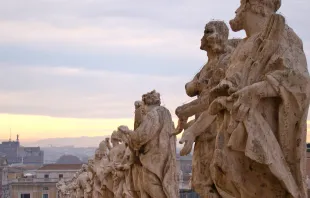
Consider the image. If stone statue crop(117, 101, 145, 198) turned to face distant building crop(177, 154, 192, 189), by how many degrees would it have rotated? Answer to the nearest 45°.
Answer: approximately 90° to its right

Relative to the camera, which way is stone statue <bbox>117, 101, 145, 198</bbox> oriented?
to the viewer's left

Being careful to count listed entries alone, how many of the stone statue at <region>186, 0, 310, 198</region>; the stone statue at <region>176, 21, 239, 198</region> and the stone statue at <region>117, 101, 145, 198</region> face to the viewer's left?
3

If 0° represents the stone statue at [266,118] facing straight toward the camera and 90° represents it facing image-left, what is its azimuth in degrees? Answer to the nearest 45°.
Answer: approximately 90°

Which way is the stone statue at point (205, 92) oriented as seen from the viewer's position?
to the viewer's left

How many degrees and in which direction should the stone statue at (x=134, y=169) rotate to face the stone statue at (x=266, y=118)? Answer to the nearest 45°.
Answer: approximately 90° to its left

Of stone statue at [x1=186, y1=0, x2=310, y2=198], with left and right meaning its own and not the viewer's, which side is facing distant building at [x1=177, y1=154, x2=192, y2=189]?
right

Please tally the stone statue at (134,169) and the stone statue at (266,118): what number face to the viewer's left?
2
